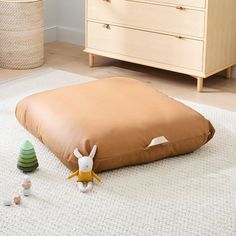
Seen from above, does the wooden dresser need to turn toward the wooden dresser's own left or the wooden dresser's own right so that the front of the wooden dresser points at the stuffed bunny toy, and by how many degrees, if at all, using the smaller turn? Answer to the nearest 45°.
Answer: approximately 45° to the wooden dresser's own left

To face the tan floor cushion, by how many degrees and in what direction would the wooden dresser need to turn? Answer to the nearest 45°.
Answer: approximately 45° to its left

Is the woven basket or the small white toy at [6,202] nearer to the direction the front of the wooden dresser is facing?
the small white toy

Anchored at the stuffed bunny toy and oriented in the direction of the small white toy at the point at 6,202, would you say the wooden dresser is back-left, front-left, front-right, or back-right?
back-right

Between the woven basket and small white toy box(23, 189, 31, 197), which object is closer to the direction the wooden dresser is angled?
the small white toy

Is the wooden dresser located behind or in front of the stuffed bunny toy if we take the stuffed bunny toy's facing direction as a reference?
behind

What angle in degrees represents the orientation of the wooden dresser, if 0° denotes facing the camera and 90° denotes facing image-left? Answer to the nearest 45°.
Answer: approximately 45°

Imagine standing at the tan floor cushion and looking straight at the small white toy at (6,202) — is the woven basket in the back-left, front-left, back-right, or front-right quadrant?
back-right
